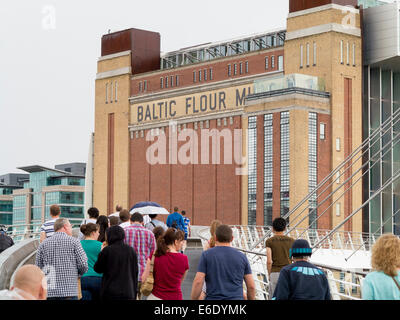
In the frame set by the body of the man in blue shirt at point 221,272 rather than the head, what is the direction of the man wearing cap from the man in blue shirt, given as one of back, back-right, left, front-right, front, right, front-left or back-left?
back-right

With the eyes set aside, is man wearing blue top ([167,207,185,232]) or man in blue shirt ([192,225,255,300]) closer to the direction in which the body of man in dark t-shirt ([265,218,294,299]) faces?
the man wearing blue top

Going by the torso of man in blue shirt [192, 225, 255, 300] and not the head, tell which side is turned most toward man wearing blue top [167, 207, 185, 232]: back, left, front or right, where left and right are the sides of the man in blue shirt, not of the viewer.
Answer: front

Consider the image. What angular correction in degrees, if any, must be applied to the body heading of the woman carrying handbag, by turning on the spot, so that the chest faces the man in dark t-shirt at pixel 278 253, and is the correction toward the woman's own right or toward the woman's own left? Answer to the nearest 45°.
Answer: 0° — they already face them

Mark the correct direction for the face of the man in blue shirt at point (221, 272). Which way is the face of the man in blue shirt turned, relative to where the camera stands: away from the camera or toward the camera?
away from the camera

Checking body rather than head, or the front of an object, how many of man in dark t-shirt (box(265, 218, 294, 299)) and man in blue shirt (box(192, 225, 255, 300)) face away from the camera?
2

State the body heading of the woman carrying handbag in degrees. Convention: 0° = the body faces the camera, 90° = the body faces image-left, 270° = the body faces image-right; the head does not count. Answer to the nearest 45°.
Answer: approximately 225°

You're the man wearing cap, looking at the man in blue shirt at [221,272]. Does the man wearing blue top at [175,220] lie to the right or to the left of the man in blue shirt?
right

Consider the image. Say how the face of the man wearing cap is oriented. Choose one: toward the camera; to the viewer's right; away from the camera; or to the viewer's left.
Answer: away from the camera

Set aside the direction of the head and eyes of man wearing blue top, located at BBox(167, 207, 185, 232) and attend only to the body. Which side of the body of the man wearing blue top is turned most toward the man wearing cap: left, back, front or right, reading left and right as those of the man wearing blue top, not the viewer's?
back

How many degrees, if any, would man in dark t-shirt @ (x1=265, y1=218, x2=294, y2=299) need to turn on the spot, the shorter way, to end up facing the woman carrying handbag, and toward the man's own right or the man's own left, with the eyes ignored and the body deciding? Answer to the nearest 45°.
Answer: approximately 135° to the man's own left

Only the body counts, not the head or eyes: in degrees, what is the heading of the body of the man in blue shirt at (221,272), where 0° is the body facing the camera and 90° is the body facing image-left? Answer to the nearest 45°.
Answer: approximately 180°

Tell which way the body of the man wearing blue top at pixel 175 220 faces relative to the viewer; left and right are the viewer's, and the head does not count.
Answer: facing away from the viewer

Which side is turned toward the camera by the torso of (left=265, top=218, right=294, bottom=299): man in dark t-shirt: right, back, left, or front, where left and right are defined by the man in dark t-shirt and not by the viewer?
back

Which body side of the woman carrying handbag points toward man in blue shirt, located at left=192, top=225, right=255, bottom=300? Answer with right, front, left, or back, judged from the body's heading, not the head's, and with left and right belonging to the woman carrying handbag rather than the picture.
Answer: right

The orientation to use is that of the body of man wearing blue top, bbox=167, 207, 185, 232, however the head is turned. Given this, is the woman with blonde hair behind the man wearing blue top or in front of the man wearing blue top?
behind
